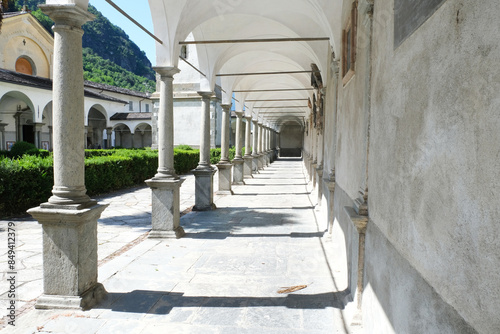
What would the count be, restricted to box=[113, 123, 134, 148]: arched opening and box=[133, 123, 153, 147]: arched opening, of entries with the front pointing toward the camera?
2

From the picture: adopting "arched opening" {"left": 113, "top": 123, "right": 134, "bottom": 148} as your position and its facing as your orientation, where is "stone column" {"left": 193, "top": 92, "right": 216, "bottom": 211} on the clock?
The stone column is roughly at 12 o'clock from the arched opening.

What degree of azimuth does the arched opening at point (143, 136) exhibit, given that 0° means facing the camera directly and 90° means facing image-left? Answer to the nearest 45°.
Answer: approximately 0°

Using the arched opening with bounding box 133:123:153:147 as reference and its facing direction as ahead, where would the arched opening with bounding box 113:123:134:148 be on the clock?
the arched opening with bounding box 113:123:134:148 is roughly at 4 o'clock from the arched opening with bounding box 133:123:153:147.

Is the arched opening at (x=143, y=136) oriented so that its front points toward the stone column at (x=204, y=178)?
yes

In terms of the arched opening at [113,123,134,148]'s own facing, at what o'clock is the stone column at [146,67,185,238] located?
The stone column is roughly at 12 o'clock from the arched opening.
